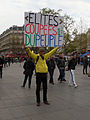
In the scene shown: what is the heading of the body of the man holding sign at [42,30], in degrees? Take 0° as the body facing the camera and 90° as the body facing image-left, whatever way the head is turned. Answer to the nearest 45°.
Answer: approximately 0°
